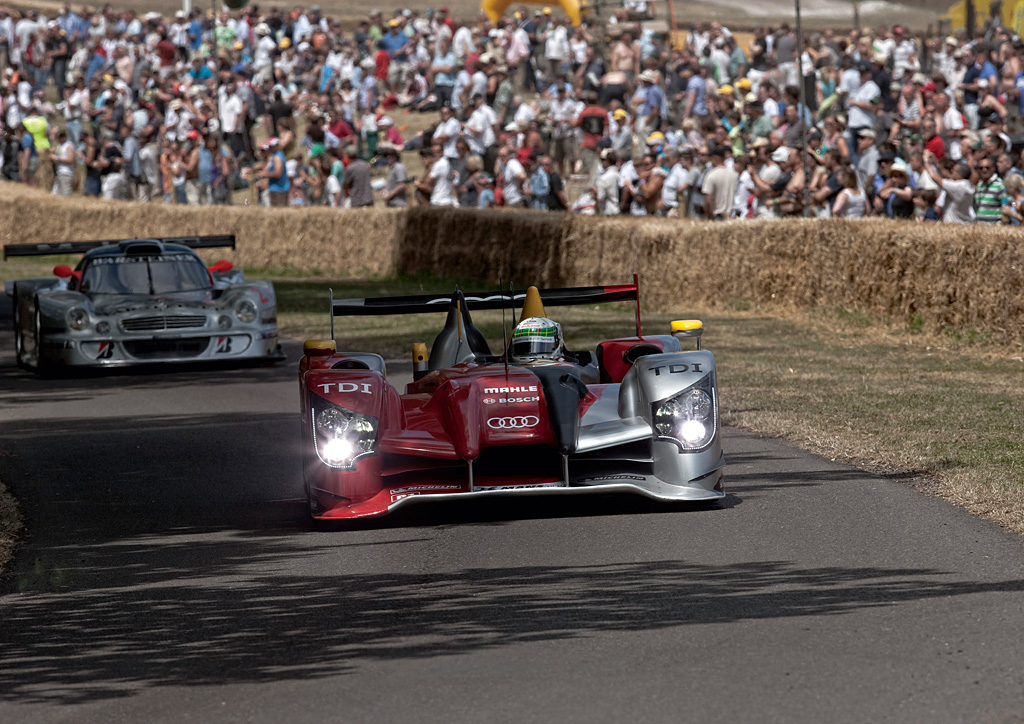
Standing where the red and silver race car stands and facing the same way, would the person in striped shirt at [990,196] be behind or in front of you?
behind

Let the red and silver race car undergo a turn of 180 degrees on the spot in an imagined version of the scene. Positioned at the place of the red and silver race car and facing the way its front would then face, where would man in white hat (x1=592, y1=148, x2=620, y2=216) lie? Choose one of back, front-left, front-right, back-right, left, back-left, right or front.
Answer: front

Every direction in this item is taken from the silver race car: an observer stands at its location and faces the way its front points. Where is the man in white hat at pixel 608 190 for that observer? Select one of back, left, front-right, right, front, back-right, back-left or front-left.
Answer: back-left

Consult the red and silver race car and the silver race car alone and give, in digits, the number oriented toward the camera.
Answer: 2

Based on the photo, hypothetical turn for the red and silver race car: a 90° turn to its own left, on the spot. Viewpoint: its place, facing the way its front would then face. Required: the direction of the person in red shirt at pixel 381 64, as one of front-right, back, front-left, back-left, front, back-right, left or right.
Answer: left

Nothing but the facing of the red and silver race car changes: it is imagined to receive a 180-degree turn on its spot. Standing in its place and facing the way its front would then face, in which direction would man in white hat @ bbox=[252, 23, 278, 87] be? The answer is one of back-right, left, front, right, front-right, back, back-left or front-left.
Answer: front

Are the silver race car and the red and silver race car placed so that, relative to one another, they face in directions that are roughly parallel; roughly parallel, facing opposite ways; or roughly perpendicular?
roughly parallel

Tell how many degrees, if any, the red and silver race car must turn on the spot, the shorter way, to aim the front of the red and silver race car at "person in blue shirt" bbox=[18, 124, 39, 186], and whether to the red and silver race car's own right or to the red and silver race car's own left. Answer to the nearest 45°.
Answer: approximately 180°

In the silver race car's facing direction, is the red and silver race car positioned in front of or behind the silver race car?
in front

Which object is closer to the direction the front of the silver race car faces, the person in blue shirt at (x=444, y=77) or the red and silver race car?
the red and silver race car

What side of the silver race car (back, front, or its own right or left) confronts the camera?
front

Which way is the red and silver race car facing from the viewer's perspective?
toward the camera

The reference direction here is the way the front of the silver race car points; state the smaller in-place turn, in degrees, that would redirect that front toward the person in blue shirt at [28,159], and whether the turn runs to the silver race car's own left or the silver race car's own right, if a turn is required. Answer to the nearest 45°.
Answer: approximately 180°

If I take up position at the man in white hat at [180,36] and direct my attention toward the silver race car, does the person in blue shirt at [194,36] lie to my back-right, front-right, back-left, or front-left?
back-left

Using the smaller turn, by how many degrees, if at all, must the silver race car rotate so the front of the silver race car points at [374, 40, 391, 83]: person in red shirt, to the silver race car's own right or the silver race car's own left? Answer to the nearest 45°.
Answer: approximately 180°

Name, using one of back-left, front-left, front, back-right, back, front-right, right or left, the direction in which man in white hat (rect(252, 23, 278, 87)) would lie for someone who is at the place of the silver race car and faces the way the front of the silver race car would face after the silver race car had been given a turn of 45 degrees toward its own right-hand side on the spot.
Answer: back-right

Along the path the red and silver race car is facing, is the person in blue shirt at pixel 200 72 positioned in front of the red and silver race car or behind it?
behind

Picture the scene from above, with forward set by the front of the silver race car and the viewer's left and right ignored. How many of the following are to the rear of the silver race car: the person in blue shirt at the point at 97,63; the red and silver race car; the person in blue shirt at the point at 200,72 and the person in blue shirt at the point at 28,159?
3
